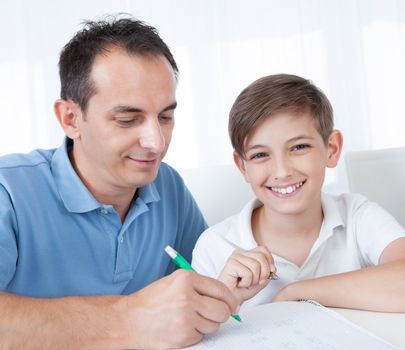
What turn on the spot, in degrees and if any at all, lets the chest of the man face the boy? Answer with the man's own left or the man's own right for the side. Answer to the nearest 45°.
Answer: approximately 45° to the man's own left

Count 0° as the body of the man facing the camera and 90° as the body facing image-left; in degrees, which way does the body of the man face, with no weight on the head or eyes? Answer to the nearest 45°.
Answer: approximately 315°

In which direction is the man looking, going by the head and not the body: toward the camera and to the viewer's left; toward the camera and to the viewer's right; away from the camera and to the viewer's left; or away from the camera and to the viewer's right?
toward the camera and to the viewer's right

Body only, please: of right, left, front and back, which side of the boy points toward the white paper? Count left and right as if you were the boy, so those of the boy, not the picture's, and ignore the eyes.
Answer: front

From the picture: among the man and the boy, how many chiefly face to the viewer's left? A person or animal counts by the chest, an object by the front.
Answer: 0

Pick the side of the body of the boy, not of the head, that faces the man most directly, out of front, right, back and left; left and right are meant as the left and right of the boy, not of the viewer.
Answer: right

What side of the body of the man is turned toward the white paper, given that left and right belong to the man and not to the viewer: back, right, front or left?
front

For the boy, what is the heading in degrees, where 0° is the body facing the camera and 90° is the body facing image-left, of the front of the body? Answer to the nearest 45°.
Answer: approximately 0°

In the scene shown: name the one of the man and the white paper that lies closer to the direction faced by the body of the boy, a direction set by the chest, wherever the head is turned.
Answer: the white paper

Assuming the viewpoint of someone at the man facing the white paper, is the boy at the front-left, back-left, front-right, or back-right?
front-left
